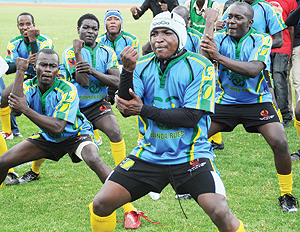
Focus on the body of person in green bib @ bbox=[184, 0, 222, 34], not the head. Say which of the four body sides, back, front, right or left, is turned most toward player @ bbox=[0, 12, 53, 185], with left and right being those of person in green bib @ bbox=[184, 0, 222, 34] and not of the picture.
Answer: right

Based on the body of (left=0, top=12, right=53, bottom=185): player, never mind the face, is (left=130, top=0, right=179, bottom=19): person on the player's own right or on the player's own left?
on the player's own left

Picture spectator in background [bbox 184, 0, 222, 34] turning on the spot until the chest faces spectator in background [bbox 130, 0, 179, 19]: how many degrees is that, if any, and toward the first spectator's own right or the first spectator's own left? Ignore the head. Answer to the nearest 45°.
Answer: approximately 135° to the first spectator's own right

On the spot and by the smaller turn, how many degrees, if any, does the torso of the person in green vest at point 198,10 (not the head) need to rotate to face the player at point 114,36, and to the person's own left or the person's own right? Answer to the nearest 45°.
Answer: approximately 90° to the person's own right

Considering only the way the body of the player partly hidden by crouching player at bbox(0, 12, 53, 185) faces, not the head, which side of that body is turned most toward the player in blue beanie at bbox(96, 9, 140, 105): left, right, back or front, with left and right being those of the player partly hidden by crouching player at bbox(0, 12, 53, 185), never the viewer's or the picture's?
left

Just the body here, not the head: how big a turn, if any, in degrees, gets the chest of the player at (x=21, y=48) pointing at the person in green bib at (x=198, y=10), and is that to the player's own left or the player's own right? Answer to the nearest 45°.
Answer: approximately 90° to the player's own left

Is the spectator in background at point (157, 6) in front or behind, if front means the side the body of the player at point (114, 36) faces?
behind

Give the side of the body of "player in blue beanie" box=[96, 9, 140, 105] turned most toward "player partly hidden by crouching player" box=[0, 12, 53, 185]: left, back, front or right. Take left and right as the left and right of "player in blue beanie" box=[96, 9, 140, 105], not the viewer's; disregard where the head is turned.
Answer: right
